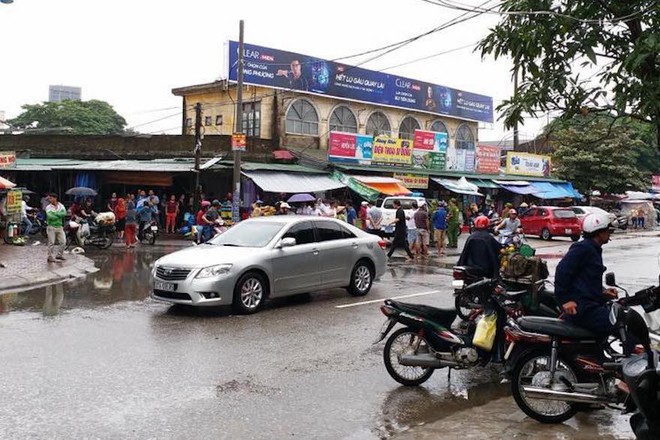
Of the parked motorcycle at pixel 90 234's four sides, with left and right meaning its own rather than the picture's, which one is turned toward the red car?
back

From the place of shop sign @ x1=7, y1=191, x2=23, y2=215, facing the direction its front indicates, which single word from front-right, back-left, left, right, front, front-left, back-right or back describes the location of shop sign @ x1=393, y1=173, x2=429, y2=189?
left

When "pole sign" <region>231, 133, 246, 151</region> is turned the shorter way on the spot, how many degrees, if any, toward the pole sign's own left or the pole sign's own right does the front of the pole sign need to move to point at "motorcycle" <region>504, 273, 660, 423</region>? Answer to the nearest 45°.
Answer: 0° — it already faces it

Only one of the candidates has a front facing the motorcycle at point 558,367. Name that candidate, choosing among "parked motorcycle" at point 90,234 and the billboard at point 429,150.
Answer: the billboard

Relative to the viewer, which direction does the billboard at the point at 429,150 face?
toward the camera

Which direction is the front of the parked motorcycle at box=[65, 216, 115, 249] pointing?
to the viewer's left

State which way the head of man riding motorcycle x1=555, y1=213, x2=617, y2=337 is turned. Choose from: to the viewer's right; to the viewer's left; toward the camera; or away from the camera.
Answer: to the viewer's right

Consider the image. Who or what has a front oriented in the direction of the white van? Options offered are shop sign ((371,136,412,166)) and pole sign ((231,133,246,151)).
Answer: shop sign ((371,136,412,166))

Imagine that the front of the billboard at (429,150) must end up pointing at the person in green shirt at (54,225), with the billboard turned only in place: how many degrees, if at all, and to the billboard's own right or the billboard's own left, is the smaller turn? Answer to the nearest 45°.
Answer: approximately 45° to the billboard's own right

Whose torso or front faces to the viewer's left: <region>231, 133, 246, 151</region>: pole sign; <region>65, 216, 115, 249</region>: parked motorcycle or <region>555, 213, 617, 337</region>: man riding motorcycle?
the parked motorcycle

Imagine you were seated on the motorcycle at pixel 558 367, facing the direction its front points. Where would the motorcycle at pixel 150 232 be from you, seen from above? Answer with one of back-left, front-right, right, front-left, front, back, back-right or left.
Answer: back-left

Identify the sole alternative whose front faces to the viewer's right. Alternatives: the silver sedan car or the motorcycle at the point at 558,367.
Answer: the motorcycle
